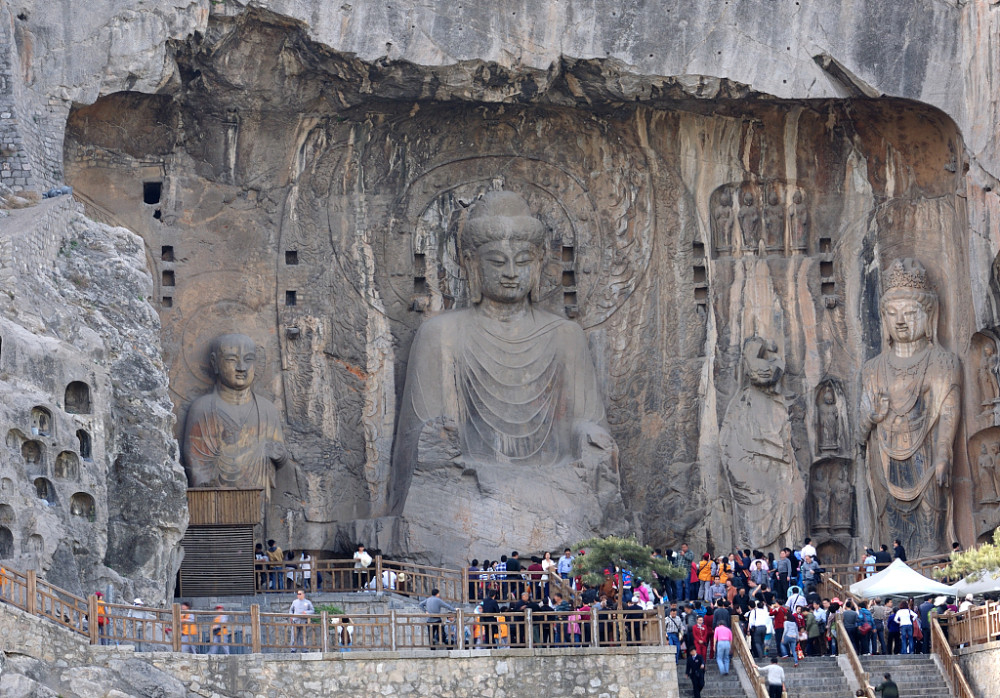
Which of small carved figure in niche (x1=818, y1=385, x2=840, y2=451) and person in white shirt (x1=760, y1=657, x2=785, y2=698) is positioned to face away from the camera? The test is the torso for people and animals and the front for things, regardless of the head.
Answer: the person in white shirt

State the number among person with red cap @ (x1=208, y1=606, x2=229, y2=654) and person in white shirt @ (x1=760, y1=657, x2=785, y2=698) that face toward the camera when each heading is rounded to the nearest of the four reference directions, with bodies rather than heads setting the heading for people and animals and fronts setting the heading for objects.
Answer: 0

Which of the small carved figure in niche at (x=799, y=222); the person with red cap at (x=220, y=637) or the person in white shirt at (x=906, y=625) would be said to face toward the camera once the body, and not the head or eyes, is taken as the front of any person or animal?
the small carved figure in niche

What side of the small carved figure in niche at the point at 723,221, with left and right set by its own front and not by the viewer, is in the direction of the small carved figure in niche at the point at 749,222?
left

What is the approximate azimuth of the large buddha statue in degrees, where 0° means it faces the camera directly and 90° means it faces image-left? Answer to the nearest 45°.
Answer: approximately 0°

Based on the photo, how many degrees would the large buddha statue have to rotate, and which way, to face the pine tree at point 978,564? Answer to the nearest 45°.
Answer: approximately 45° to its left

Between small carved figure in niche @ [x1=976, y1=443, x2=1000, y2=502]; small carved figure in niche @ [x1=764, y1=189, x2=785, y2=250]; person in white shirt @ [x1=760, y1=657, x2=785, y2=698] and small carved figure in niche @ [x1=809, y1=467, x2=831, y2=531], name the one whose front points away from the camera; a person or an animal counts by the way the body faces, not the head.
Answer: the person in white shirt

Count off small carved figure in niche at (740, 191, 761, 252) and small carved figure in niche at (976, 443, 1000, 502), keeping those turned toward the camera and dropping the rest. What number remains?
2
